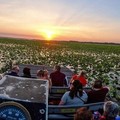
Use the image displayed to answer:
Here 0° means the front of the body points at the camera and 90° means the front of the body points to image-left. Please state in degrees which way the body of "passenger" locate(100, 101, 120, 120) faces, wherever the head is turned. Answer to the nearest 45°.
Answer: approximately 180°

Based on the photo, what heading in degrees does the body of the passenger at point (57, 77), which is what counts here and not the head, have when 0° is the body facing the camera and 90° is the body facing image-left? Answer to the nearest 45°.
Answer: approximately 180°

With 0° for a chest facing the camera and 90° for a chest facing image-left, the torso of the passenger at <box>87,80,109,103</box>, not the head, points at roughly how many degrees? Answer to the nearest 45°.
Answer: approximately 180°

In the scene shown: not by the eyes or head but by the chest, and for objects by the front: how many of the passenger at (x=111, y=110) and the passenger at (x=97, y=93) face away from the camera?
2

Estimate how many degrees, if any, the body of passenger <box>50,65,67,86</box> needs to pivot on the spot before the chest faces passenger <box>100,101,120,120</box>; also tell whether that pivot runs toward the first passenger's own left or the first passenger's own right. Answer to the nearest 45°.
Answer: approximately 180°
